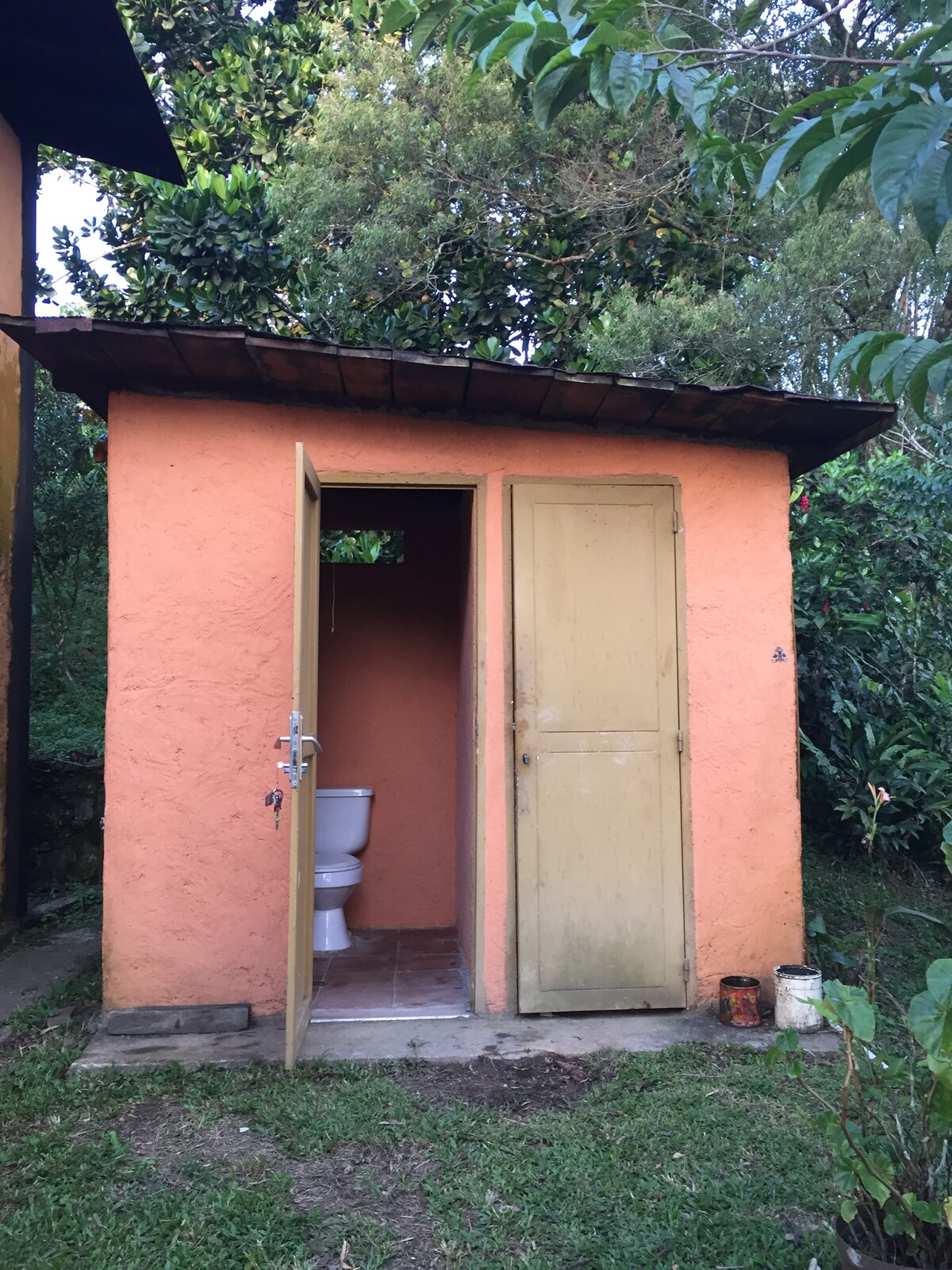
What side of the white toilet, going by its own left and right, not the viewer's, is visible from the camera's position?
front

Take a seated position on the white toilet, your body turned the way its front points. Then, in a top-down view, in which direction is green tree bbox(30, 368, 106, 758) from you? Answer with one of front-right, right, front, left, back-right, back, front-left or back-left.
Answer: back-right

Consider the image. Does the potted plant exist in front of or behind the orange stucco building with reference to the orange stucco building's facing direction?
in front

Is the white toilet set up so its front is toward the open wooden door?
yes

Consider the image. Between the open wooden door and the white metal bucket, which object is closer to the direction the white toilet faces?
the open wooden door

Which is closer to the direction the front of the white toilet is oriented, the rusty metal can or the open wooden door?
the open wooden door

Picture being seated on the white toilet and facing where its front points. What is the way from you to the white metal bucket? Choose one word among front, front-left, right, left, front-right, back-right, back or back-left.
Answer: front-left

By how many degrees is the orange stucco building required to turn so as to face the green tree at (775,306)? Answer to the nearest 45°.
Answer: approximately 135° to its left

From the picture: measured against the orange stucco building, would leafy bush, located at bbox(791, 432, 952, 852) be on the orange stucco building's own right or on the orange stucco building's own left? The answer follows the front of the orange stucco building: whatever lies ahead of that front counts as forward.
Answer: on the orange stucco building's own left
